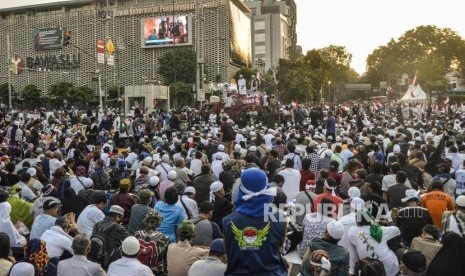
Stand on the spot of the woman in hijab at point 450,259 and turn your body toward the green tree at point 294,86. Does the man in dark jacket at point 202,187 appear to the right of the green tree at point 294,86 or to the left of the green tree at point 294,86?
left

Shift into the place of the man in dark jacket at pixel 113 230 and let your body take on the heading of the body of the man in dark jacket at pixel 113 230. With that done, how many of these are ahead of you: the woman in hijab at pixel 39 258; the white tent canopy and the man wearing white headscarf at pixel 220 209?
2

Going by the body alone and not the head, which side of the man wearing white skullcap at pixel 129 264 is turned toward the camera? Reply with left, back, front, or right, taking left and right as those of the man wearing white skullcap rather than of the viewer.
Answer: back

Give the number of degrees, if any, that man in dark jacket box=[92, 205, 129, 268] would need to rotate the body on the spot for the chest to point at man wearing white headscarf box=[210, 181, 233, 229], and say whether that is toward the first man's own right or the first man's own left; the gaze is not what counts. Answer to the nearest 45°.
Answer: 0° — they already face them

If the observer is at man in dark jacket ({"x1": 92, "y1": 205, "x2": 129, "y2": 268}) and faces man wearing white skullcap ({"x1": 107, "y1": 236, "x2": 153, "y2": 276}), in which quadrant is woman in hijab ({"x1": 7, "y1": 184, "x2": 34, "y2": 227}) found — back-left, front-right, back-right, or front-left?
back-right

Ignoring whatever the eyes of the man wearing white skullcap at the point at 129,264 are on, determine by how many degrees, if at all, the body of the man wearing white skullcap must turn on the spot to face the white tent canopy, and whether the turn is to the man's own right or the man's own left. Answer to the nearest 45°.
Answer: approximately 45° to the man's own right

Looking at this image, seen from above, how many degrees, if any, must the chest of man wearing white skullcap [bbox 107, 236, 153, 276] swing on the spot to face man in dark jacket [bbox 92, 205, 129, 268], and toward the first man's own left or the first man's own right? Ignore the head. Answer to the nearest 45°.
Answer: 0° — they already face them

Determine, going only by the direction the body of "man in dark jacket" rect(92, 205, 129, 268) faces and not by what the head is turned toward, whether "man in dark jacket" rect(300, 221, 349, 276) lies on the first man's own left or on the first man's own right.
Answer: on the first man's own right

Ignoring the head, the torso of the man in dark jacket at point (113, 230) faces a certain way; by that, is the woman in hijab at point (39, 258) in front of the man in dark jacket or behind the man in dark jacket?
behind

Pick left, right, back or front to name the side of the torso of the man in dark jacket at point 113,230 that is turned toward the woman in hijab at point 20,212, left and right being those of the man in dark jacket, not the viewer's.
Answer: left

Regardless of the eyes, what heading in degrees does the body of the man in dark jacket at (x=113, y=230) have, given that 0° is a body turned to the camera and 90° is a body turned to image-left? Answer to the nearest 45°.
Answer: approximately 225°

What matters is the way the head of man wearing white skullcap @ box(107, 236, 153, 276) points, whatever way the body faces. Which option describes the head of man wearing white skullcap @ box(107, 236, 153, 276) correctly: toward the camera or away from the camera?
away from the camera
